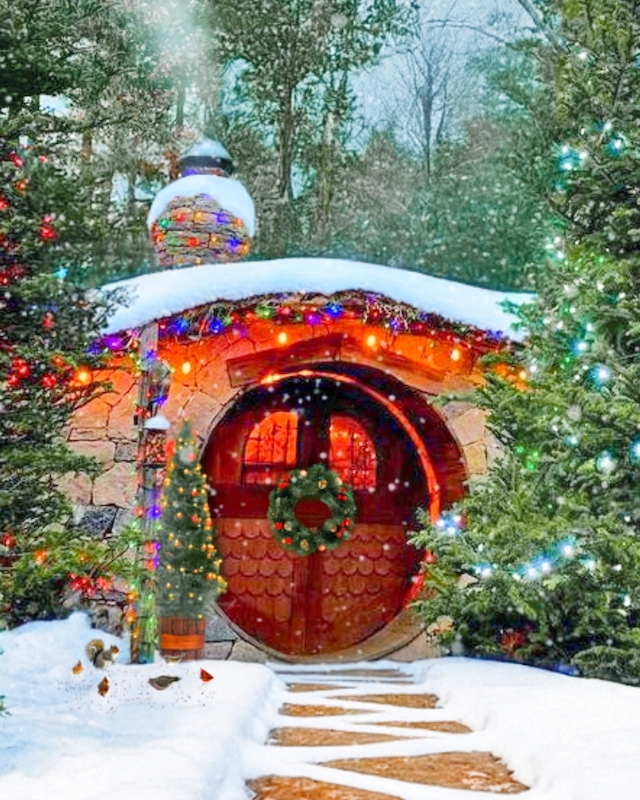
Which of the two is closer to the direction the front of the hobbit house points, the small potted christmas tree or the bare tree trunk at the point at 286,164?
the small potted christmas tree

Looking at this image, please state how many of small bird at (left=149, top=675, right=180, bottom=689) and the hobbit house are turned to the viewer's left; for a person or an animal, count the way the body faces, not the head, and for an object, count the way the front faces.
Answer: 1

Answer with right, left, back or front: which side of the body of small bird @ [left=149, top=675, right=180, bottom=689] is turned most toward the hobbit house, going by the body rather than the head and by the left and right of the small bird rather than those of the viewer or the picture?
right

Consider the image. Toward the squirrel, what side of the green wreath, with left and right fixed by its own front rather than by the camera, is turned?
right

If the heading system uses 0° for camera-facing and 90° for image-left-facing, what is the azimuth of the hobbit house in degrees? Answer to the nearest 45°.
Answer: approximately 0°

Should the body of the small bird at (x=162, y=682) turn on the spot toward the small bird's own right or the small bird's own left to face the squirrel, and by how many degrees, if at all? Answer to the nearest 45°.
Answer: approximately 45° to the small bird's own right

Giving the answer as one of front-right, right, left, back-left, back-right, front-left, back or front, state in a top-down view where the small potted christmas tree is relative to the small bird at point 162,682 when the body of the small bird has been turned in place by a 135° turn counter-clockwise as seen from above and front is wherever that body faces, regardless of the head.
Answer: back-left

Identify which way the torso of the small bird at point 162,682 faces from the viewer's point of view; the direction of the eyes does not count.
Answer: to the viewer's left

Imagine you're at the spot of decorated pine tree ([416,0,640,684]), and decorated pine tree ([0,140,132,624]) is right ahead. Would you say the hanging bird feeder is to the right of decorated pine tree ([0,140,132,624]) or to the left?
right

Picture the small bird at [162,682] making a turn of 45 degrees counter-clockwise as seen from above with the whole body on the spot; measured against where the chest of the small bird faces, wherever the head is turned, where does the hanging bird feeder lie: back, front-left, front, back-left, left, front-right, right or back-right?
back-right

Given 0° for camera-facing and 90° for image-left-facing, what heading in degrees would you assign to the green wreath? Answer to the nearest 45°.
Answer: approximately 0°
